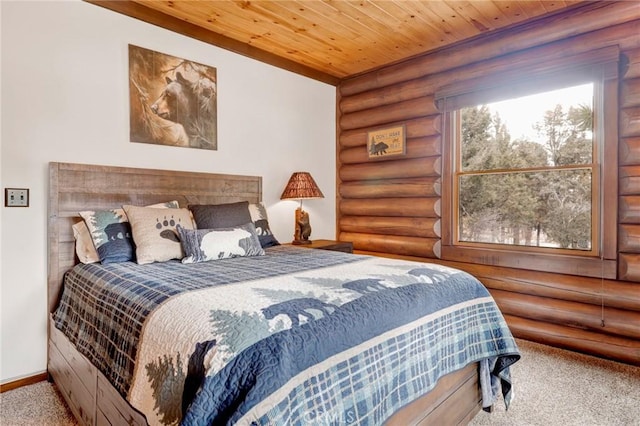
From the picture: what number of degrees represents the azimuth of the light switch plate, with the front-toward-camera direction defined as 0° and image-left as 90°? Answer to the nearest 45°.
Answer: approximately 0°

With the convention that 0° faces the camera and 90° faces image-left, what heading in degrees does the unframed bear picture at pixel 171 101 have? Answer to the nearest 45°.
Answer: approximately 315°

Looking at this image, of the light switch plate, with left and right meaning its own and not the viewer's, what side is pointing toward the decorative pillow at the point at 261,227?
left

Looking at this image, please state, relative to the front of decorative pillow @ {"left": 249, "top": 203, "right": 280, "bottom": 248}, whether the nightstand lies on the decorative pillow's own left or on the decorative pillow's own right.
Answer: on the decorative pillow's own left

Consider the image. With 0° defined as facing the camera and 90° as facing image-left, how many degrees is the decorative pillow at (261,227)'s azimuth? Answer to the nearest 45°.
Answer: approximately 315°

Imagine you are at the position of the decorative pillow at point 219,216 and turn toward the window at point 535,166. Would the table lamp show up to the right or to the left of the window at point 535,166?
left

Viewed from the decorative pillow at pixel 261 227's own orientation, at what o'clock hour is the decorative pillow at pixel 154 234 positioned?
the decorative pillow at pixel 154 234 is roughly at 3 o'clock from the decorative pillow at pixel 261 227.

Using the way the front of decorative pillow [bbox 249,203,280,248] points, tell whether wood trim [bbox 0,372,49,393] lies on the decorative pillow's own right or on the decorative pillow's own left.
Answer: on the decorative pillow's own right

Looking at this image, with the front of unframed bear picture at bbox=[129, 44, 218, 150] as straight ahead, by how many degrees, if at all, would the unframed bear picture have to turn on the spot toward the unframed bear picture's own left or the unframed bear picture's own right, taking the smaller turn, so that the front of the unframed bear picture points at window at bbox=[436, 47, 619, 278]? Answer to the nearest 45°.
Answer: approximately 45° to the unframed bear picture's own left
